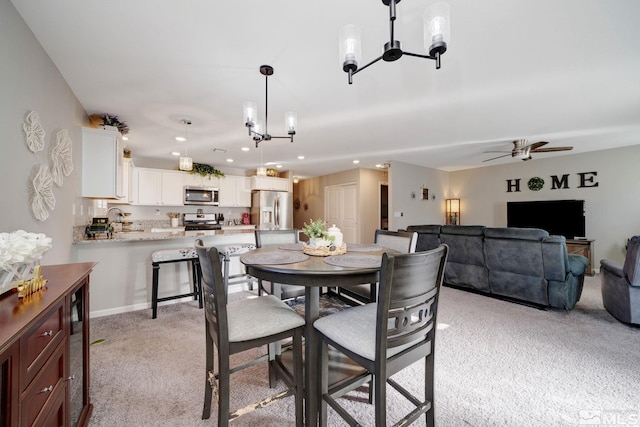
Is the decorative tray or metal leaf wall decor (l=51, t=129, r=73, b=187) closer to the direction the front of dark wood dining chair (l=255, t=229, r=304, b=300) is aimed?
the decorative tray

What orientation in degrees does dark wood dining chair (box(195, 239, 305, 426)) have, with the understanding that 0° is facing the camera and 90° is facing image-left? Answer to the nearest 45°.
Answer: approximately 225°

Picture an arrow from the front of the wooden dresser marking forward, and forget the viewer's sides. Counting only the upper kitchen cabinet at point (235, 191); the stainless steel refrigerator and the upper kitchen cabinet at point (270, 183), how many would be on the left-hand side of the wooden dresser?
3

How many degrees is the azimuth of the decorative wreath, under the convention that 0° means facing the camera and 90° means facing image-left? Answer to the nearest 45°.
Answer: approximately 0°

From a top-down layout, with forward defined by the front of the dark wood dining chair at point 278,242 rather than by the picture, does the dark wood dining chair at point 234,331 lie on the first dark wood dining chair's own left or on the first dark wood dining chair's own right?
on the first dark wood dining chair's own right

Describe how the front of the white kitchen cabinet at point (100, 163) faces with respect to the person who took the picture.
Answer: facing to the right of the viewer

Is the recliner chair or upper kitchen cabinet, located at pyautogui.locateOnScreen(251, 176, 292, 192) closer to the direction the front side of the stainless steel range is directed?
the recliner chair

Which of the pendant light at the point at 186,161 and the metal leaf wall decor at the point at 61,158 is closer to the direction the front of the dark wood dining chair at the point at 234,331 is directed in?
the pendant light

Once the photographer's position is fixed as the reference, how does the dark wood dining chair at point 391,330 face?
facing away from the viewer and to the left of the viewer

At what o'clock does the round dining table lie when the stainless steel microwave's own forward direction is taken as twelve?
The round dining table is roughly at 12 o'clock from the stainless steel microwave.

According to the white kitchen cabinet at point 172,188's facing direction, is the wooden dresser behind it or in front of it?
in front

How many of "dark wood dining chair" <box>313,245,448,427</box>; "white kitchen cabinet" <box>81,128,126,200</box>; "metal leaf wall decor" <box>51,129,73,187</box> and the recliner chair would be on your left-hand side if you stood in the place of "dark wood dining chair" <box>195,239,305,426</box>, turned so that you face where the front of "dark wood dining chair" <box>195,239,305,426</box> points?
2
